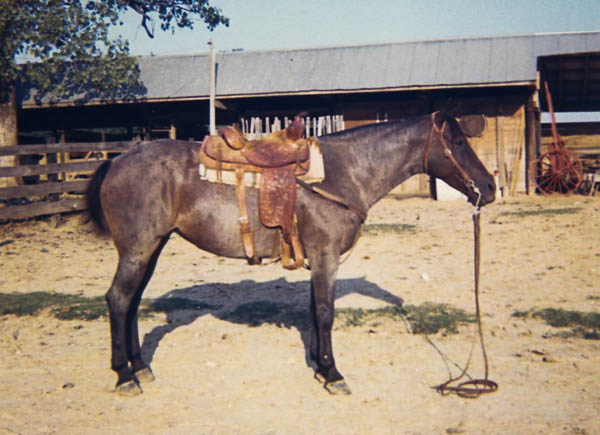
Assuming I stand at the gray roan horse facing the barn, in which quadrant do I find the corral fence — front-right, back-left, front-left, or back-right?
front-left

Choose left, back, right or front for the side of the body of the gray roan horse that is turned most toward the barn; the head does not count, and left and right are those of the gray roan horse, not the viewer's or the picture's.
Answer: left

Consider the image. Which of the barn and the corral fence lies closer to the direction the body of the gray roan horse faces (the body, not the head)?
the barn

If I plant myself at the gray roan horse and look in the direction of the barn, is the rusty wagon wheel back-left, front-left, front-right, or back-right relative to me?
front-right

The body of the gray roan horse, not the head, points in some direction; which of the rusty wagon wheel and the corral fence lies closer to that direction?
the rusty wagon wheel

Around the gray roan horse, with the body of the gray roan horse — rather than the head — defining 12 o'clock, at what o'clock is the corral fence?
The corral fence is roughly at 8 o'clock from the gray roan horse.

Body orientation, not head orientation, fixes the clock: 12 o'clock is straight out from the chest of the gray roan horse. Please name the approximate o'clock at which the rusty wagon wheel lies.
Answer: The rusty wagon wheel is roughly at 10 o'clock from the gray roan horse.

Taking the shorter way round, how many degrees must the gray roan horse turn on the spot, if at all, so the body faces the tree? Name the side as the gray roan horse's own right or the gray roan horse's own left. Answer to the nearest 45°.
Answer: approximately 135° to the gray roan horse's own left

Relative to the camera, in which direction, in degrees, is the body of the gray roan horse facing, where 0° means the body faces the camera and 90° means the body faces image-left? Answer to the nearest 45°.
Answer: approximately 270°
